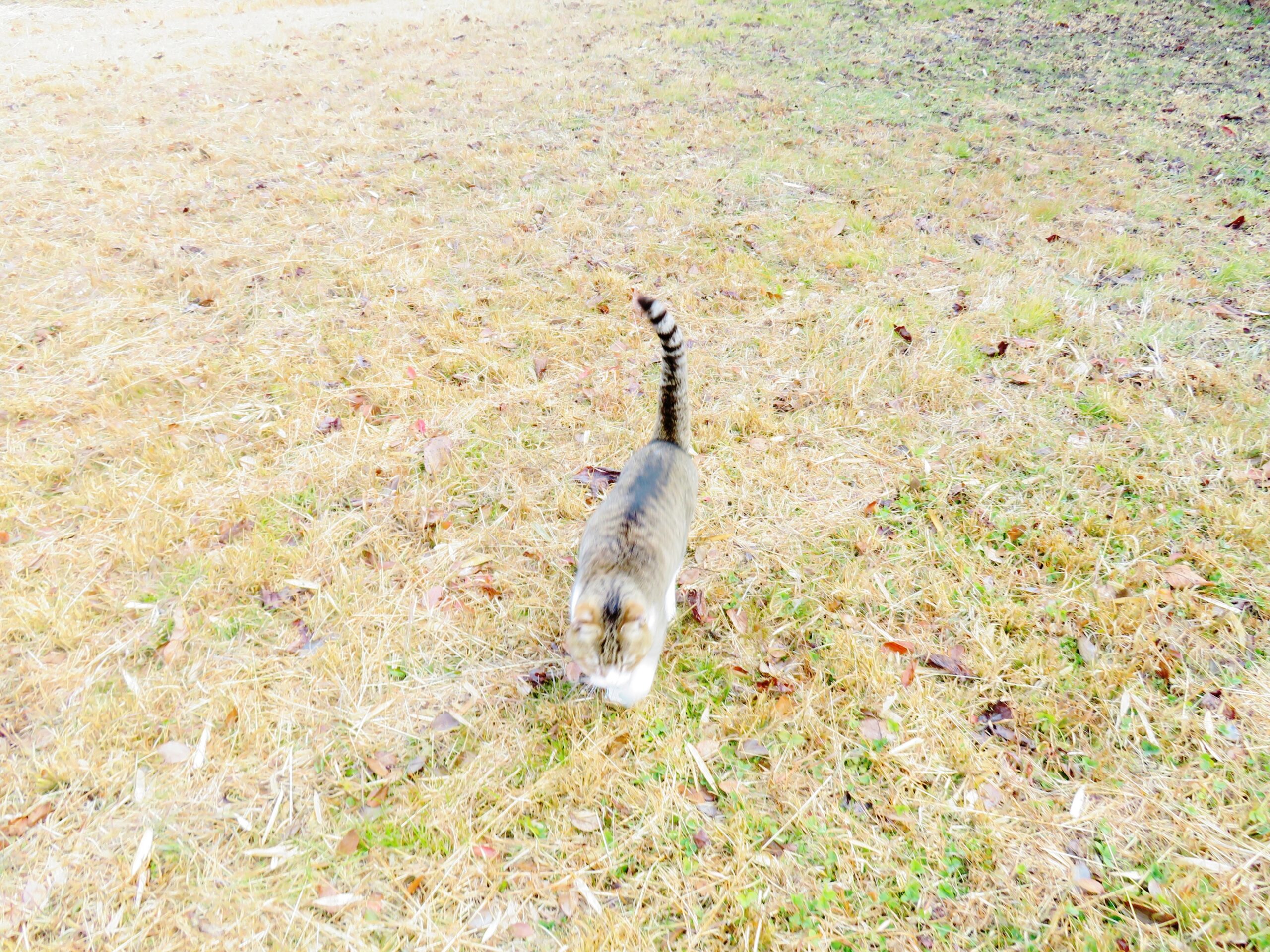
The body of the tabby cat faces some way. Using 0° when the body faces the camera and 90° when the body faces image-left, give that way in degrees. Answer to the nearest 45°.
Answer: approximately 0°

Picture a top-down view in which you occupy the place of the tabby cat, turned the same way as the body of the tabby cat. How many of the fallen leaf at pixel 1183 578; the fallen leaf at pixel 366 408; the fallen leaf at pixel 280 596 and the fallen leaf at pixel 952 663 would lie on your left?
2

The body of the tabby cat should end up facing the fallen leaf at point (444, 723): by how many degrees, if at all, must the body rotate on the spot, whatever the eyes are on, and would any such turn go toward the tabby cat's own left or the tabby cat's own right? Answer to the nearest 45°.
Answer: approximately 45° to the tabby cat's own right

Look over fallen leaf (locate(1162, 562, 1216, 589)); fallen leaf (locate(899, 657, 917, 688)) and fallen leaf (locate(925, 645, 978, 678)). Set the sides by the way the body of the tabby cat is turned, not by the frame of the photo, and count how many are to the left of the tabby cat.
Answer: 3

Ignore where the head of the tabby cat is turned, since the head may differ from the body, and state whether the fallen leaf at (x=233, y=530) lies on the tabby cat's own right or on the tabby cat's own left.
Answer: on the tabby cat's own right

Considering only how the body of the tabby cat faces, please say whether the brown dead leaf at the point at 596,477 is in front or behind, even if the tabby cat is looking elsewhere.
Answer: behind

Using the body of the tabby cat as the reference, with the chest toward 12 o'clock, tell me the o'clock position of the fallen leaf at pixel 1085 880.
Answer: The fallen leaf is roughly at 10 o'clock from the tabby cat.

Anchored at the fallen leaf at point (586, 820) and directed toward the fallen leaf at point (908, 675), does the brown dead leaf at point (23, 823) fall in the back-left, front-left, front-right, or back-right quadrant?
back-left

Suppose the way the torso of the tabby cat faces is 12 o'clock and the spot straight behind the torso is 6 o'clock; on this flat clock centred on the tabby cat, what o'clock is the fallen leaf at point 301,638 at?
The fallen leaf is roughly at 3 o'clock from the tabby cat.

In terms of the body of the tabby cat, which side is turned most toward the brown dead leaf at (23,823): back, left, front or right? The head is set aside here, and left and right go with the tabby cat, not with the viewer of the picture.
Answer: right

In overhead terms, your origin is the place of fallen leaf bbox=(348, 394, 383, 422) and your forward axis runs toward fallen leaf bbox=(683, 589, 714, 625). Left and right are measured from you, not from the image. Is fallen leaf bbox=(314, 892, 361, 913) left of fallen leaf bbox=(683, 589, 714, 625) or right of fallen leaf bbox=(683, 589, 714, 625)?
right
